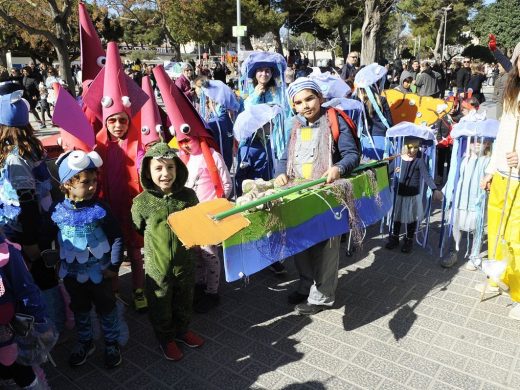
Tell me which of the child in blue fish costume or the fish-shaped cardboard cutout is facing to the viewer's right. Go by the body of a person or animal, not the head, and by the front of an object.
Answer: the fish-shaped cardboard cutout

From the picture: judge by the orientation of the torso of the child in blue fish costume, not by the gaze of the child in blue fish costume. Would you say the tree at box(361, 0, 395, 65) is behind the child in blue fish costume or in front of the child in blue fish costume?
behind

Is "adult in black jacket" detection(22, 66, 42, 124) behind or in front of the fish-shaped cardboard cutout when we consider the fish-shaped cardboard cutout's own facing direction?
behind

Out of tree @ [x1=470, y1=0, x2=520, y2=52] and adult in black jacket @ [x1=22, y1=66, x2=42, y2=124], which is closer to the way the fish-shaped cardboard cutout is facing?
the tree

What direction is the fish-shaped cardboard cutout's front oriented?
to the viewer's right

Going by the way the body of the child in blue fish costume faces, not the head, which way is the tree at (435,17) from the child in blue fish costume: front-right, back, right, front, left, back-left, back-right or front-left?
back-left

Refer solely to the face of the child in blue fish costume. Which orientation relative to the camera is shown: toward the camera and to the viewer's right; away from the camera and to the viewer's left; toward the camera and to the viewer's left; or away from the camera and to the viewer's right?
toward the camera and to the viewer's right
